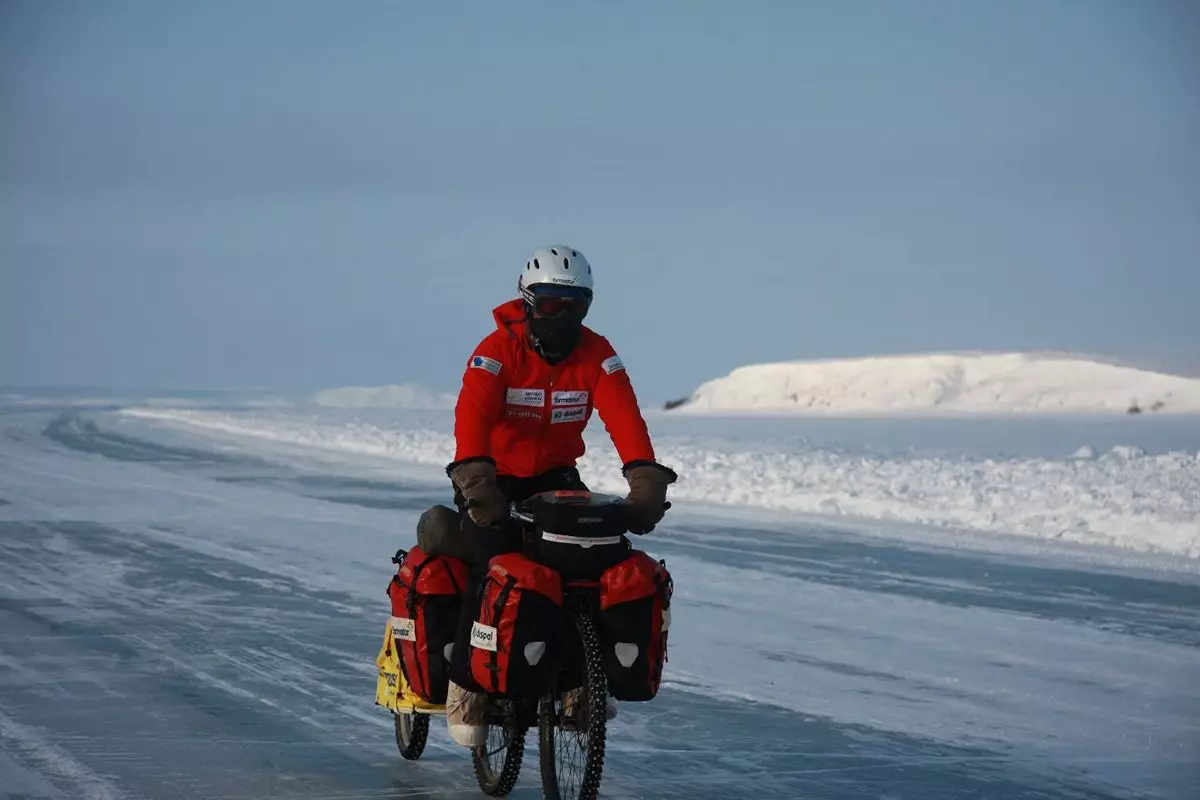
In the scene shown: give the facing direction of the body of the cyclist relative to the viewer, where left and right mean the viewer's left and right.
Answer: facing the viewer
